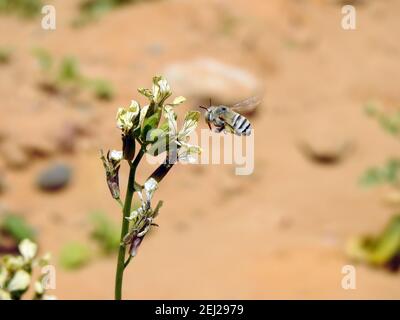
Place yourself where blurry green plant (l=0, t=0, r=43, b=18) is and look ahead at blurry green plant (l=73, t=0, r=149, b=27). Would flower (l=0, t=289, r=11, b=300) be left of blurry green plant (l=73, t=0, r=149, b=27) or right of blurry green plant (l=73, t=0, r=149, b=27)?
right

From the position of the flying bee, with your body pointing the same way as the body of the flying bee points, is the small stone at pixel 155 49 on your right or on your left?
on your right

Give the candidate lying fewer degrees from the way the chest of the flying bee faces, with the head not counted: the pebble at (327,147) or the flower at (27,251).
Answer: the flower

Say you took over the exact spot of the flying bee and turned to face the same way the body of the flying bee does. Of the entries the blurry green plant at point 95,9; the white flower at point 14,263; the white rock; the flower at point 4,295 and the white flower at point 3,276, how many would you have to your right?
2

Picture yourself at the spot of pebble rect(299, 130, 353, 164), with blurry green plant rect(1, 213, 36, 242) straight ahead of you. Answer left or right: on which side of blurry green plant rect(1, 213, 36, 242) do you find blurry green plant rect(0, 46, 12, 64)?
right

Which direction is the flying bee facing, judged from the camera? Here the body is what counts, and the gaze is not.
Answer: to the viewer's left

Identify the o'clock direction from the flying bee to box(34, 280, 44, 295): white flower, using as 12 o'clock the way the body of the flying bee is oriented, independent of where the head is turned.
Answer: The white flower is roughly at 10 o'clock from the flying bee.
